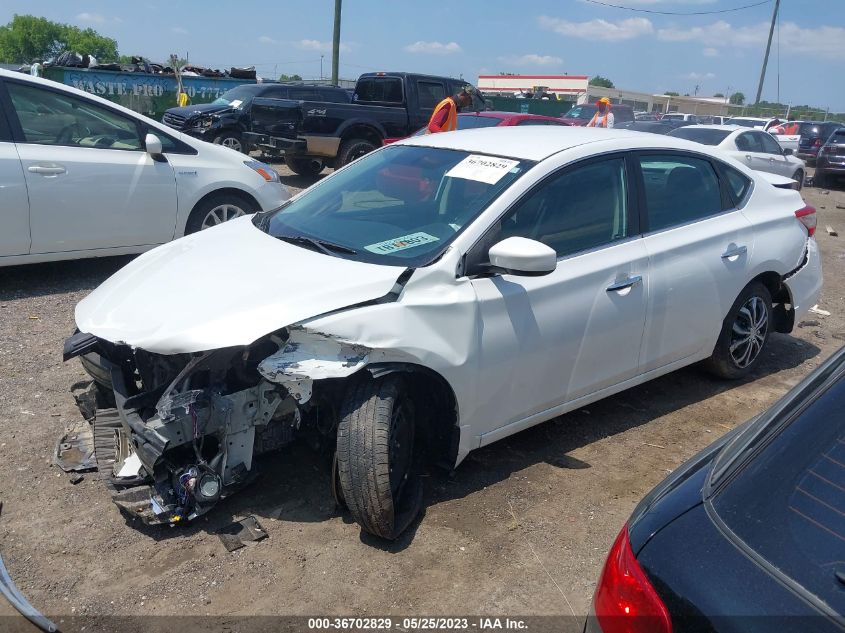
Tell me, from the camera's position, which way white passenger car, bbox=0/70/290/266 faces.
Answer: facing to the right of the viewer

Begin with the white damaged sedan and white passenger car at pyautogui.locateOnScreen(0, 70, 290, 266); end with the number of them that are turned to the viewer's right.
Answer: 1

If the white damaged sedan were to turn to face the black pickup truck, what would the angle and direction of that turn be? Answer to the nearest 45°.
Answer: approximately 135° to its right

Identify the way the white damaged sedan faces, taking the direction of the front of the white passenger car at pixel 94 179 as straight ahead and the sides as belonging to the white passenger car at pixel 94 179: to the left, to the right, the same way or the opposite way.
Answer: the opposite way

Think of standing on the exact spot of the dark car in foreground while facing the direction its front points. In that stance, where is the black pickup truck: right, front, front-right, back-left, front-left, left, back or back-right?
left

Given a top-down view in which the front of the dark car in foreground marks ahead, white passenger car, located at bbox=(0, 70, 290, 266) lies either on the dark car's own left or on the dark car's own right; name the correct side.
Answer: on the dark car's own left

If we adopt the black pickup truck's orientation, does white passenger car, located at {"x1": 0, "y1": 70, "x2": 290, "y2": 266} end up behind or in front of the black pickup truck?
behind

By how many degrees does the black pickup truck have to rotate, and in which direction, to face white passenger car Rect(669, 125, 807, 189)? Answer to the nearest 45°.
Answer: approximately 45° to its right

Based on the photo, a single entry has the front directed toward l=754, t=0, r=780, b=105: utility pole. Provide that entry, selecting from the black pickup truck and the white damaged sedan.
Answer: the black pickup truck

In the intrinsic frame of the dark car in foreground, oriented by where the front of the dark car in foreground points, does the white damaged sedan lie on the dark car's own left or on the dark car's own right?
on the dark car's own left

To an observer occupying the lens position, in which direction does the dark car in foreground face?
facing away from the viewer and to the right of the viewer
